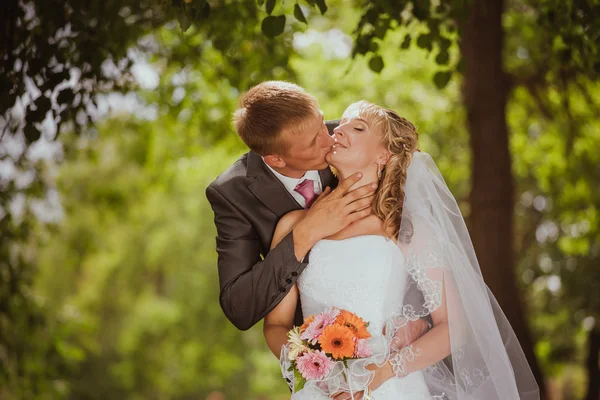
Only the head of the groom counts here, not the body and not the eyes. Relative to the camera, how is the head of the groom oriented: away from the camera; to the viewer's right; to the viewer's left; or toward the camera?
to the viewer's right

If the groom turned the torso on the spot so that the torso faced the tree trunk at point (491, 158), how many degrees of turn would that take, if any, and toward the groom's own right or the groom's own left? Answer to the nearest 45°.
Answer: approximately 90° to the groom's own left

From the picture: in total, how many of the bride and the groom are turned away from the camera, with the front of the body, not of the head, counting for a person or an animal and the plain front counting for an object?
0

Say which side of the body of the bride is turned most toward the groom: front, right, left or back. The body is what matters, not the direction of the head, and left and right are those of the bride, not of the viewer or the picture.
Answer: right

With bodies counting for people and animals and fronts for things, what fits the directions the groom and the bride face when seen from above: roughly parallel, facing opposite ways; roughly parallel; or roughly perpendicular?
roughly perpendicular

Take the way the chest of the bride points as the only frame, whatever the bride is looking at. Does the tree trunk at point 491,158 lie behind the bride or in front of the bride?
behind

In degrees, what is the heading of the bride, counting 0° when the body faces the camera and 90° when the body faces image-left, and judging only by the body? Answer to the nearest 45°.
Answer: approximately 45°

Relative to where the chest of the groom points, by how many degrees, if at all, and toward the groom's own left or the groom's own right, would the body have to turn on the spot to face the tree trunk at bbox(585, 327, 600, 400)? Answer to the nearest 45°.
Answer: approximately 90° to the groom's own left
